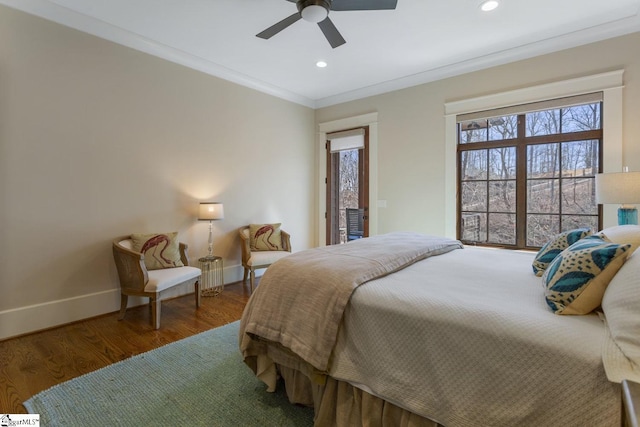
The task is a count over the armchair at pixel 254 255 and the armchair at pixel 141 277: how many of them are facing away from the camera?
0

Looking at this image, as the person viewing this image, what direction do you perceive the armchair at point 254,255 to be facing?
facing the viewer and to the right of the viewer

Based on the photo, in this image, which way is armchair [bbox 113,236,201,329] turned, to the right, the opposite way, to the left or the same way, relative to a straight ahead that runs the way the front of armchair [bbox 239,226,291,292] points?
the same way

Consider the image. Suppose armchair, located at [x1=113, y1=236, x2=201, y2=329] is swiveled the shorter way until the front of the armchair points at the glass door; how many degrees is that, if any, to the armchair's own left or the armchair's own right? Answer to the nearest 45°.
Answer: approximately 45° to the armchair's own left

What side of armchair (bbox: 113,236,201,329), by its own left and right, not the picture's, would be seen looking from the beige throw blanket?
front

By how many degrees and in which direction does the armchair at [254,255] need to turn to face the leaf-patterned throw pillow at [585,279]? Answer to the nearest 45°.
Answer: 0° — it already faces it

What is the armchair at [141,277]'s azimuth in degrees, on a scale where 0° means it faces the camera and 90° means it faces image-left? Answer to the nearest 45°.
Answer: approximately 315°

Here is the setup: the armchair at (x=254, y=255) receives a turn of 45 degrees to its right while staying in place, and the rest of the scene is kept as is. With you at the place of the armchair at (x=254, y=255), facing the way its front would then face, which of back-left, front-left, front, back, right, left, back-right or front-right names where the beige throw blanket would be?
front

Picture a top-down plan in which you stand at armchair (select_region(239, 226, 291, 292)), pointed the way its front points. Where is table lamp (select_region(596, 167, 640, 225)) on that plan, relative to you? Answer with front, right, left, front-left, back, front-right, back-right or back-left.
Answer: front

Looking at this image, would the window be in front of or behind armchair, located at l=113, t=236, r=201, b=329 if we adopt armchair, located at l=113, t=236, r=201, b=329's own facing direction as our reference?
in front

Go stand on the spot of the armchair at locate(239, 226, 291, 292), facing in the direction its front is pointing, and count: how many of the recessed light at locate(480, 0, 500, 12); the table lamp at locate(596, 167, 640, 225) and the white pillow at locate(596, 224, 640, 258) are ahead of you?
3

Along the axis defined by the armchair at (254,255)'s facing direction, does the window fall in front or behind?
in front
